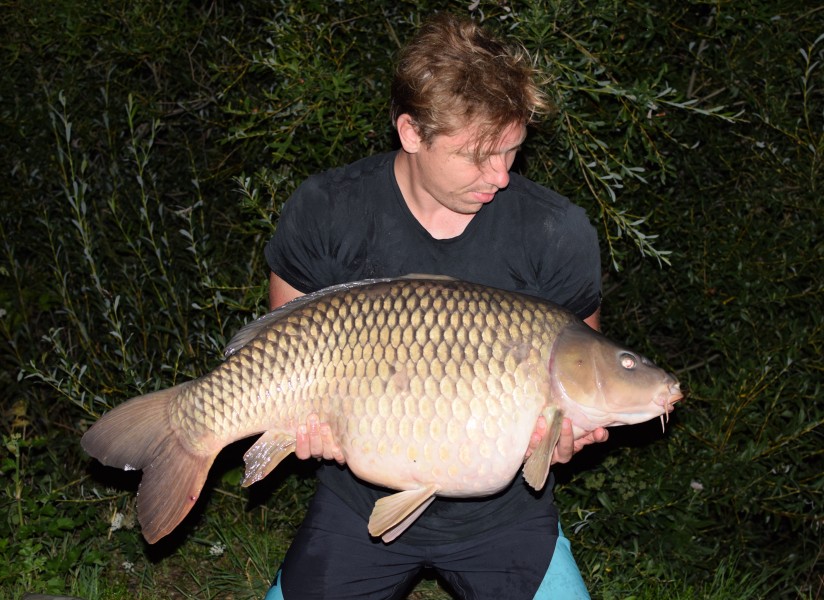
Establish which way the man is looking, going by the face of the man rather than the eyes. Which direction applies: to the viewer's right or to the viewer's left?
to the viewer's right

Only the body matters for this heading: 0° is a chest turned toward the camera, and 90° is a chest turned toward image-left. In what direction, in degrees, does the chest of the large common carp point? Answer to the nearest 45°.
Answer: approximately 270°

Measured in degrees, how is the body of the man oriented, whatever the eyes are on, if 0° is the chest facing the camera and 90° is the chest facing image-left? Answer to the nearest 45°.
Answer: approximately 0°
